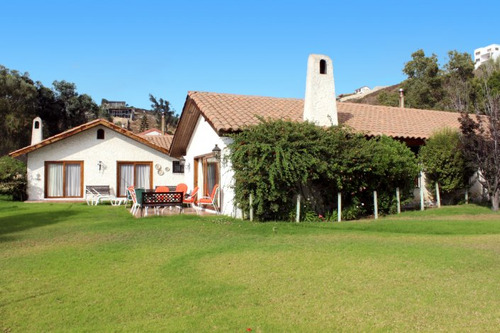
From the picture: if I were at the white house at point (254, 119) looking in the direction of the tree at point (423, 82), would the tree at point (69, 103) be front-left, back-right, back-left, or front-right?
front-left

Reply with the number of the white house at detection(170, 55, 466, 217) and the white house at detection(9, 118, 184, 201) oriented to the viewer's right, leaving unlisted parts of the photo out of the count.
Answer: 0

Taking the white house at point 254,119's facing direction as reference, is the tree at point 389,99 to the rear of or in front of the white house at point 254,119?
to the rear

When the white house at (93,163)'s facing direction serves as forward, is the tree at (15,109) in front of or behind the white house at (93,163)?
behind

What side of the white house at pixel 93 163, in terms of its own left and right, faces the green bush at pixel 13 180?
right

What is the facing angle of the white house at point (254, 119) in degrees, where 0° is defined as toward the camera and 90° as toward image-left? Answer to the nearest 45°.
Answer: approximately 45°

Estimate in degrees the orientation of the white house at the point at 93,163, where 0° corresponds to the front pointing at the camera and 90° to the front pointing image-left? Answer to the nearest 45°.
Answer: approximately 0°

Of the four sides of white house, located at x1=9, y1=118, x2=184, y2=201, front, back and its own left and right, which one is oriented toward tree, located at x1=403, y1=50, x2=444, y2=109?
left

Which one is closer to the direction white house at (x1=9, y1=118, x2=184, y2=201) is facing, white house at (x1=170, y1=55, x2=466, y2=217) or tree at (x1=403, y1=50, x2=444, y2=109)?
the white house

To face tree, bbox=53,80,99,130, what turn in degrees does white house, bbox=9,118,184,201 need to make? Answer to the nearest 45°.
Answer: approximately 180°

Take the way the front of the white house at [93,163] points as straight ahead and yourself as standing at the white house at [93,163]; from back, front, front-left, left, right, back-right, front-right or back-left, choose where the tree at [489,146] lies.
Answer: front-left
